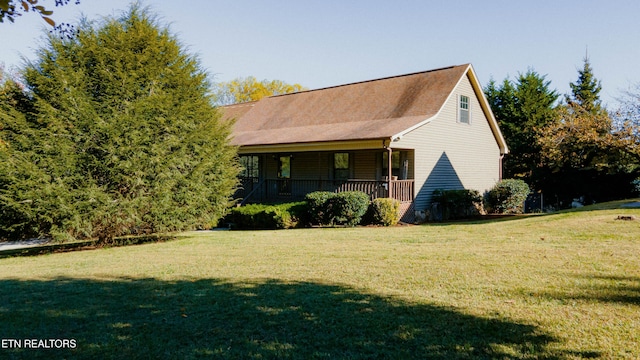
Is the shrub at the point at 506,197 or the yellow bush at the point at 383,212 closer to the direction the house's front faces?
the yellow bush

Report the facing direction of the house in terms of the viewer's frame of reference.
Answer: facing the viewer and to the left of the viewer

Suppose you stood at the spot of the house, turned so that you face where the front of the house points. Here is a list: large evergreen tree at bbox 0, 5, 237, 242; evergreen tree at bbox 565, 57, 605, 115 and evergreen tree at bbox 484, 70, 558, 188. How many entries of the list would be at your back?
2

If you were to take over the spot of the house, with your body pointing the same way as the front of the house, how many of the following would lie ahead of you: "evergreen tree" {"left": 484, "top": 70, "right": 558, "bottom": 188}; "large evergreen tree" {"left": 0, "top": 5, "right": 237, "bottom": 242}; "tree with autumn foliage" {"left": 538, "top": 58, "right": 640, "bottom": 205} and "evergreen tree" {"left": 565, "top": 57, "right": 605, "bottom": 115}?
1

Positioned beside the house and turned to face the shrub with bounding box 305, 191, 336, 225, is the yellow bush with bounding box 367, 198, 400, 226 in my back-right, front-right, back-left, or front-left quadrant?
front-left

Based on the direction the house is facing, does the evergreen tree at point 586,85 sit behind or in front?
behind

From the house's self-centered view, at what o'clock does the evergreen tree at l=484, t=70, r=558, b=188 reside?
The evergreen tree is roughly at 6 o'clock from the house.

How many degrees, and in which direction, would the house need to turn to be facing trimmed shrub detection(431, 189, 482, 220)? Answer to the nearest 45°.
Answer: approximately 135° to its left

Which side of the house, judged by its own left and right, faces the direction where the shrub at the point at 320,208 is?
front

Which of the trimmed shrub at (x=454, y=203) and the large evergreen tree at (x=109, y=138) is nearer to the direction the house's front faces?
the large evergreen tree

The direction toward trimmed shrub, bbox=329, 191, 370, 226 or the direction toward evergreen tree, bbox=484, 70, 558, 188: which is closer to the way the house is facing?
the trimmed shrub

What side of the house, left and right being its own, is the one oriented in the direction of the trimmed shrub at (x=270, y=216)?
front

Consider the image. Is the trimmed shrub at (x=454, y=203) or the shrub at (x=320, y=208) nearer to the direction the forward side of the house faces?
the shrub

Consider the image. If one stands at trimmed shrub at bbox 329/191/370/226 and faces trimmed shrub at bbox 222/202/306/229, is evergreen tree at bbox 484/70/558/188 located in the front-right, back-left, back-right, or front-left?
back-right

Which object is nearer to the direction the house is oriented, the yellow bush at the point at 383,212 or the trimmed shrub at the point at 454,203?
the yellow bush
